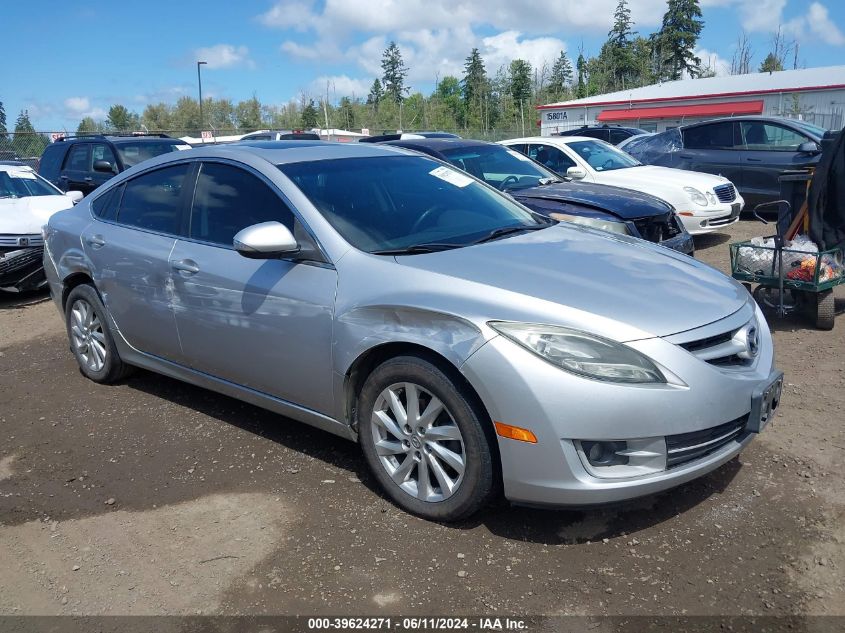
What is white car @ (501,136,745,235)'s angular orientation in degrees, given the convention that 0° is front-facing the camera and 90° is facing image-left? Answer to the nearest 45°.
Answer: approximately 315°

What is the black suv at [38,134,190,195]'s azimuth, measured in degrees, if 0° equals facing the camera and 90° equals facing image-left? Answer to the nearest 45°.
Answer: approximately 315°

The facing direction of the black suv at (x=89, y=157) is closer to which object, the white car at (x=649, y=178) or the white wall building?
the white car

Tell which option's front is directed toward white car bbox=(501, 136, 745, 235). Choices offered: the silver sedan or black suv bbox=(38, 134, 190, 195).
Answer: the black suv

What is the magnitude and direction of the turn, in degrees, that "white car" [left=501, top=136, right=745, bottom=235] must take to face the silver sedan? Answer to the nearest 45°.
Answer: approximately 45° to its right

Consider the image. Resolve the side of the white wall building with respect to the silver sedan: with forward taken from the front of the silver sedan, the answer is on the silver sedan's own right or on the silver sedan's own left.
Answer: on the silver sedan's own left

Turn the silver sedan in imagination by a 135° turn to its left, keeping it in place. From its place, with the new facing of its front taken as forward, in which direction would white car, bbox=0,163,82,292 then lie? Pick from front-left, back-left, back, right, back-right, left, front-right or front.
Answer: front-left

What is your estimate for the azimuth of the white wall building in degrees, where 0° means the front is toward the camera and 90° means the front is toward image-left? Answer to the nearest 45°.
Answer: approximately 45°
